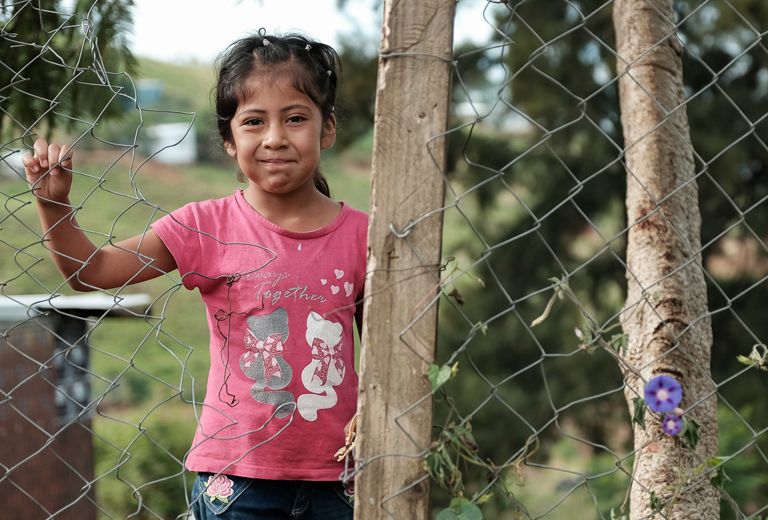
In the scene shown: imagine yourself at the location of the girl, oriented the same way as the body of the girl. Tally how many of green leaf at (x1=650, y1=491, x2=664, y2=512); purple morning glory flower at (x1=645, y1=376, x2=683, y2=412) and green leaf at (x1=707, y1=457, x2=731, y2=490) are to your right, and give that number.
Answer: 0

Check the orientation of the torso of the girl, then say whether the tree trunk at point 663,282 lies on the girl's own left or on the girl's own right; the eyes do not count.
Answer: on the girl's own left

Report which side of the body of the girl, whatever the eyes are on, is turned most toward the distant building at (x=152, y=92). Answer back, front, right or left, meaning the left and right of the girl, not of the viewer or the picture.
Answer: back

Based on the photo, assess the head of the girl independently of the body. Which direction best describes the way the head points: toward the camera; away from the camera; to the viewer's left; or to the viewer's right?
toward the camera

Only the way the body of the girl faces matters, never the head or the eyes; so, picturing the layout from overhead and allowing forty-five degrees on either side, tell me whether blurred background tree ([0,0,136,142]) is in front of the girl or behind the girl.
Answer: behind

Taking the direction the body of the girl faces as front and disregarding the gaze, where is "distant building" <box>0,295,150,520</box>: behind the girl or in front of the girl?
behind

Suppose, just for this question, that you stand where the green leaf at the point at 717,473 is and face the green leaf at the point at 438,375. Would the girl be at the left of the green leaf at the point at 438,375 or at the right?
right

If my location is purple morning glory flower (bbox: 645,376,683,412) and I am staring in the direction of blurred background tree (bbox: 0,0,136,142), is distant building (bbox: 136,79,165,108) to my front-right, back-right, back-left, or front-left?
front-right

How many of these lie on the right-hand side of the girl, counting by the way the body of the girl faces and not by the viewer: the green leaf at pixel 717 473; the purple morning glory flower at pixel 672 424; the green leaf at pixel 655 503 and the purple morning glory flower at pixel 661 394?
0

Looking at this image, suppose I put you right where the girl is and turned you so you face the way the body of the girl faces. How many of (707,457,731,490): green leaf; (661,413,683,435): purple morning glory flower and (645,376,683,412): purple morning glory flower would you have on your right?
0

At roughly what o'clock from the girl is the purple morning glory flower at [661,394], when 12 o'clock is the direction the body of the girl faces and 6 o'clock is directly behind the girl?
The purple morning glory flower is roughly at 10 o'clock from the girl.

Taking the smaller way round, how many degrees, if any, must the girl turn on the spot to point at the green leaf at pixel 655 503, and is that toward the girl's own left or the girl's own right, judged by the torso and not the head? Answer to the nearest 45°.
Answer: approximately 90° to the girl's own left

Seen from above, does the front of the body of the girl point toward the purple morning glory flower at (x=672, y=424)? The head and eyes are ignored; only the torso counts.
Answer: no

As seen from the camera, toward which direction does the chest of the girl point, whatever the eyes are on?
toward the camera
